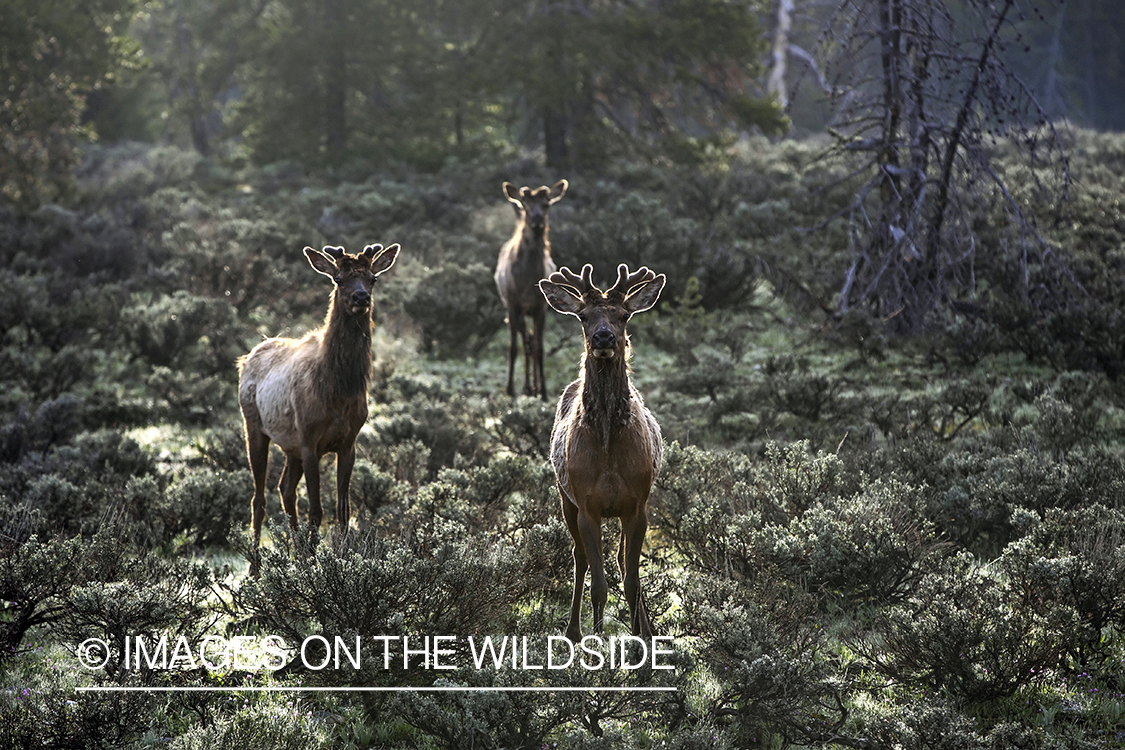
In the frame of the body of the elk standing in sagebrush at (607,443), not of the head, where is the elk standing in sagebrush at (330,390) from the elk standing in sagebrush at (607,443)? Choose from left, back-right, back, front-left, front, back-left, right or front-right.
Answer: back-right

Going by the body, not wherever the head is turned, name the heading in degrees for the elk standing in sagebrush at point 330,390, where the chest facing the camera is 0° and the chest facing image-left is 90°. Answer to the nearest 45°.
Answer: approximately 315°

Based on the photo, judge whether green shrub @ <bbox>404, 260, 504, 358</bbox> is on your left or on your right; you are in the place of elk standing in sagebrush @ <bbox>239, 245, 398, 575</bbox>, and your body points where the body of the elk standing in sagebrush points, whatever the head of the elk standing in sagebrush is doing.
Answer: on your left

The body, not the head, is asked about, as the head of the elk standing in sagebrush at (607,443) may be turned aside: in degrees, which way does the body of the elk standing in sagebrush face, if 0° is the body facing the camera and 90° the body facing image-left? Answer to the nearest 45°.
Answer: approximately 0°
